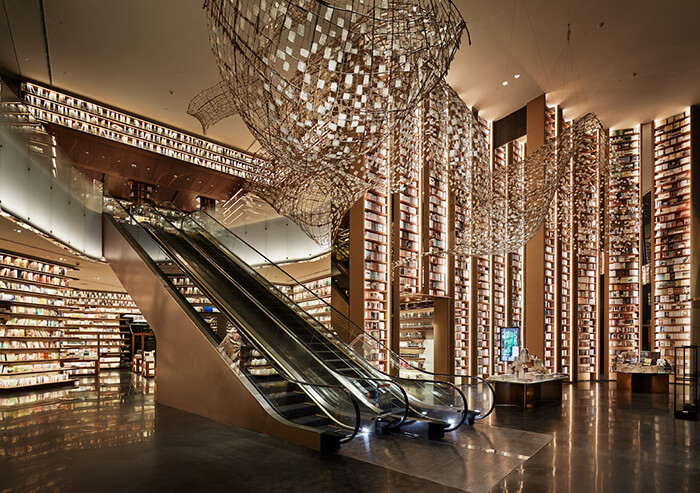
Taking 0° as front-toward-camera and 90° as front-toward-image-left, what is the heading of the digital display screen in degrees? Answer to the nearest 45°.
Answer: approximately 0°

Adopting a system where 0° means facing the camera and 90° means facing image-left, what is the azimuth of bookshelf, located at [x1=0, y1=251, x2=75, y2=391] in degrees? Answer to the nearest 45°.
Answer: approximately 315°

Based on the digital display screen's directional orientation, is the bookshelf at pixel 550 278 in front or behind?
behind

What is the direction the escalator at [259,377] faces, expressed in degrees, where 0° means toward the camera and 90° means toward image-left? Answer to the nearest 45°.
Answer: approximately 315°

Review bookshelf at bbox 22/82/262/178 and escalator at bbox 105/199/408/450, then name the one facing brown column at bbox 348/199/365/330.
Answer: the bookshelf

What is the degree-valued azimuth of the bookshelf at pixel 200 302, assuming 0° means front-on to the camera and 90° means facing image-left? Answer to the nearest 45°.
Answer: approximately 0°

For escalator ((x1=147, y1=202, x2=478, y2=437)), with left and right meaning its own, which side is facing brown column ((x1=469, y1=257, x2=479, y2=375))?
left

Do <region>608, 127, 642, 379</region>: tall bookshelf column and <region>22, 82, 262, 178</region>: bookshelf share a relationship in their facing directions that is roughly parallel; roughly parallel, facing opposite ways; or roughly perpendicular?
roughly perpendicular
